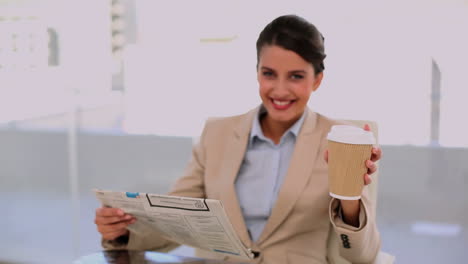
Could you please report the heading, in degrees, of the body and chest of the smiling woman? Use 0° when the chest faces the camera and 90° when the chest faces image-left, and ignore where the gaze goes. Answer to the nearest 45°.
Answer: approximately 0°
